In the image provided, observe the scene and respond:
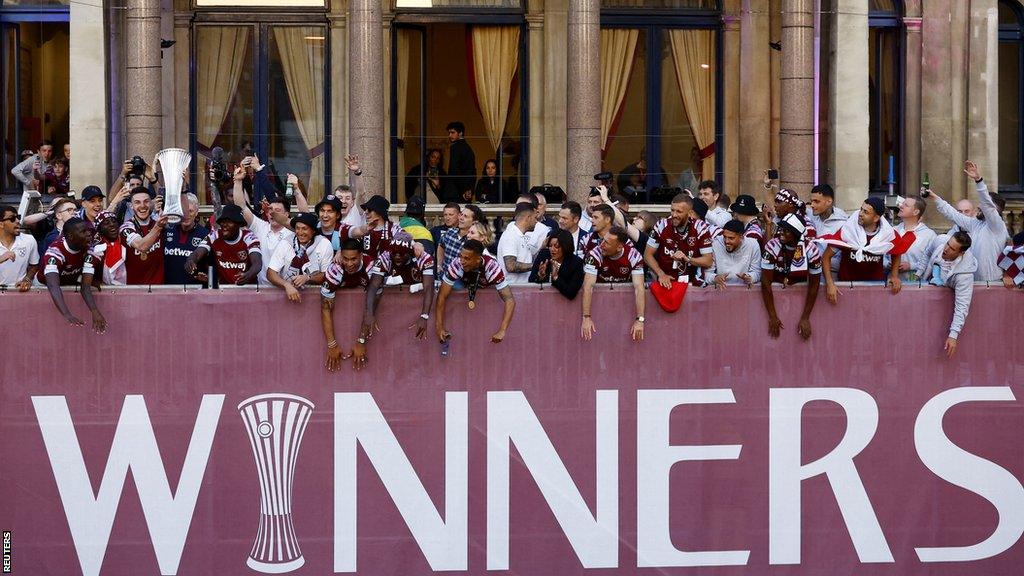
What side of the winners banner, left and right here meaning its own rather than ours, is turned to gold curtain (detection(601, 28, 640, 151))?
back

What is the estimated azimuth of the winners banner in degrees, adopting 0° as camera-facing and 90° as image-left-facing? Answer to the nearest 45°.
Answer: approximately 0°
